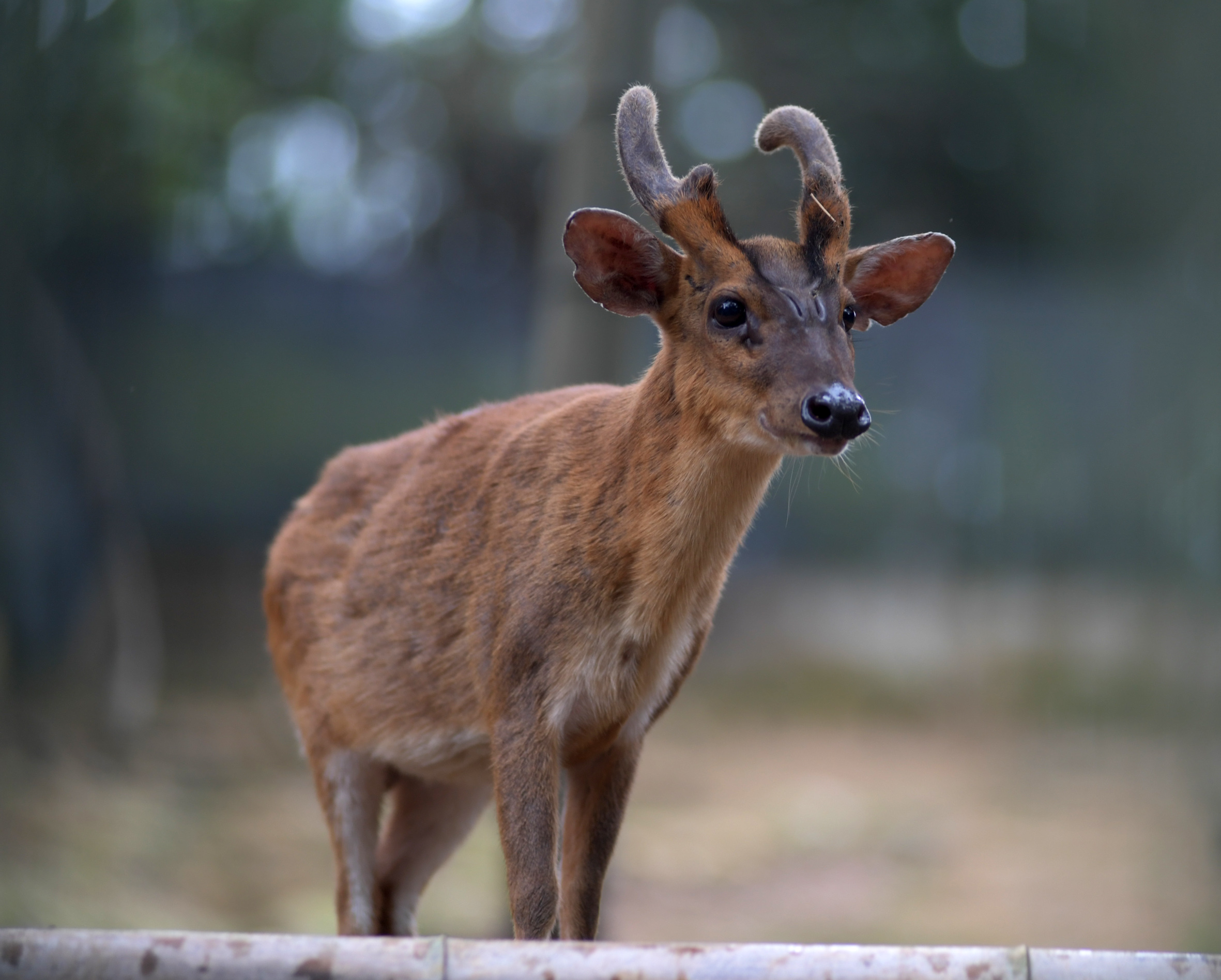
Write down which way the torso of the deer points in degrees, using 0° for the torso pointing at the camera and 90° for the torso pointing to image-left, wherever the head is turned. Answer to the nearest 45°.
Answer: approximately 315°

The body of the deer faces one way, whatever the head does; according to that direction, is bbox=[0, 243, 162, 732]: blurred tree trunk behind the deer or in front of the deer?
behind
